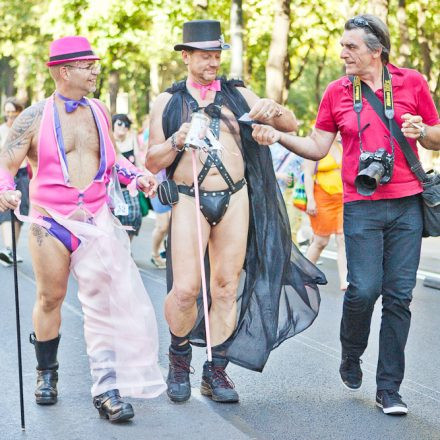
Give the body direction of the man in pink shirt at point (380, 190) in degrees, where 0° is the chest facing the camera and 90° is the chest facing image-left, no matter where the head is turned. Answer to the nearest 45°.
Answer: approximately 0°

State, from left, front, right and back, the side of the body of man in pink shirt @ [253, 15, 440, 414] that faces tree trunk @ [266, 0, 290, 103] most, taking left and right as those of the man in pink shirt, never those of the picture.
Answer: back

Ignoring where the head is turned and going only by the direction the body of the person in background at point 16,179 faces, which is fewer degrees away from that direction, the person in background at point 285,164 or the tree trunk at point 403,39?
the person in background

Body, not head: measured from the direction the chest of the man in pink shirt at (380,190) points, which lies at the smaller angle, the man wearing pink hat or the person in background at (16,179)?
the man wearing pink hat

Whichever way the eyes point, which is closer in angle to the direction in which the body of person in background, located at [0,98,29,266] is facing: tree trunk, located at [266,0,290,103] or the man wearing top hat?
the man wearing top hat

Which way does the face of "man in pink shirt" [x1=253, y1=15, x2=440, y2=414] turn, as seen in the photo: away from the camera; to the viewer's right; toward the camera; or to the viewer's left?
to the viewer's left

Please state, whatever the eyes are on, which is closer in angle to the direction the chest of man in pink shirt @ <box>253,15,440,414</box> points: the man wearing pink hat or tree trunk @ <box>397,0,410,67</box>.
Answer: the man wearing pink hat

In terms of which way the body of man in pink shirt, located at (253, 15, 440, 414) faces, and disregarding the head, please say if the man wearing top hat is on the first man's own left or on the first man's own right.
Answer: on the first man's own right

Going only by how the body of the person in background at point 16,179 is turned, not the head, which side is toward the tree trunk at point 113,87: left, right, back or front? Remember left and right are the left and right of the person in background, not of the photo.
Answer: back

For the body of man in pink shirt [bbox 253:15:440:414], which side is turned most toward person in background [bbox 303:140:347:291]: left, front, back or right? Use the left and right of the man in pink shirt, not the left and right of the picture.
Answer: back

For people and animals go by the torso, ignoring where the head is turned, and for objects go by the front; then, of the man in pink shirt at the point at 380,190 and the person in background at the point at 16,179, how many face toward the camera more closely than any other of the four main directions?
2

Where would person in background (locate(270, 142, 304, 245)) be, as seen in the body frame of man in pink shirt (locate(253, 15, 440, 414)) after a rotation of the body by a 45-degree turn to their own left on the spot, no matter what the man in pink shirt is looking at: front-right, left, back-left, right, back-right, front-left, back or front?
back-left

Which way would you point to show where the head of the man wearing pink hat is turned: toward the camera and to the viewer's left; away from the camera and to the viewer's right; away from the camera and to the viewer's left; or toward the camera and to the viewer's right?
toward the camera and to the viewer's right
